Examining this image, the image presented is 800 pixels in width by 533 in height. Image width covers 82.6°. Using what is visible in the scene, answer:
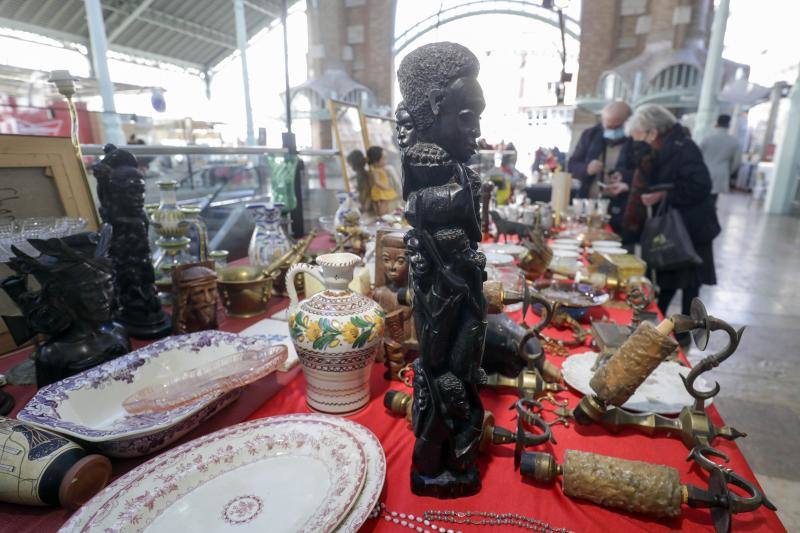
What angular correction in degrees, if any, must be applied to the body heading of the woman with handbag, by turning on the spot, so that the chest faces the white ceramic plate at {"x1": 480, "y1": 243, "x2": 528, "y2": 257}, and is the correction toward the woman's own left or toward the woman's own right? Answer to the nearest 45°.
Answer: approximately 45° to the woman's own left

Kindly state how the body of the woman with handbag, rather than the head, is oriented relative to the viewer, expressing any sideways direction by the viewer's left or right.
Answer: facing to the left of the viewer

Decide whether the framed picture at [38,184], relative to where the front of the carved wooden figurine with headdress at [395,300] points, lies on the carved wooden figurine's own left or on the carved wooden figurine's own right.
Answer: on the carved wooden figurine's own right

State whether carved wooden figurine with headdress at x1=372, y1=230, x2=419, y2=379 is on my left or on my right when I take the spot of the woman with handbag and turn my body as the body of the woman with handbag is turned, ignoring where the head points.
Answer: on my left

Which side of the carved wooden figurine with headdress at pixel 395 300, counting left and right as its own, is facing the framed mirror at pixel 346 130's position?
back

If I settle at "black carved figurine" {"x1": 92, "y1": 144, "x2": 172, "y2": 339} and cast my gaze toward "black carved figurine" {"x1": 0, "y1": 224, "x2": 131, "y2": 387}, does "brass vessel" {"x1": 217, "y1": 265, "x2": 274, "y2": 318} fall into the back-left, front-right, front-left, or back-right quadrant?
back-left
